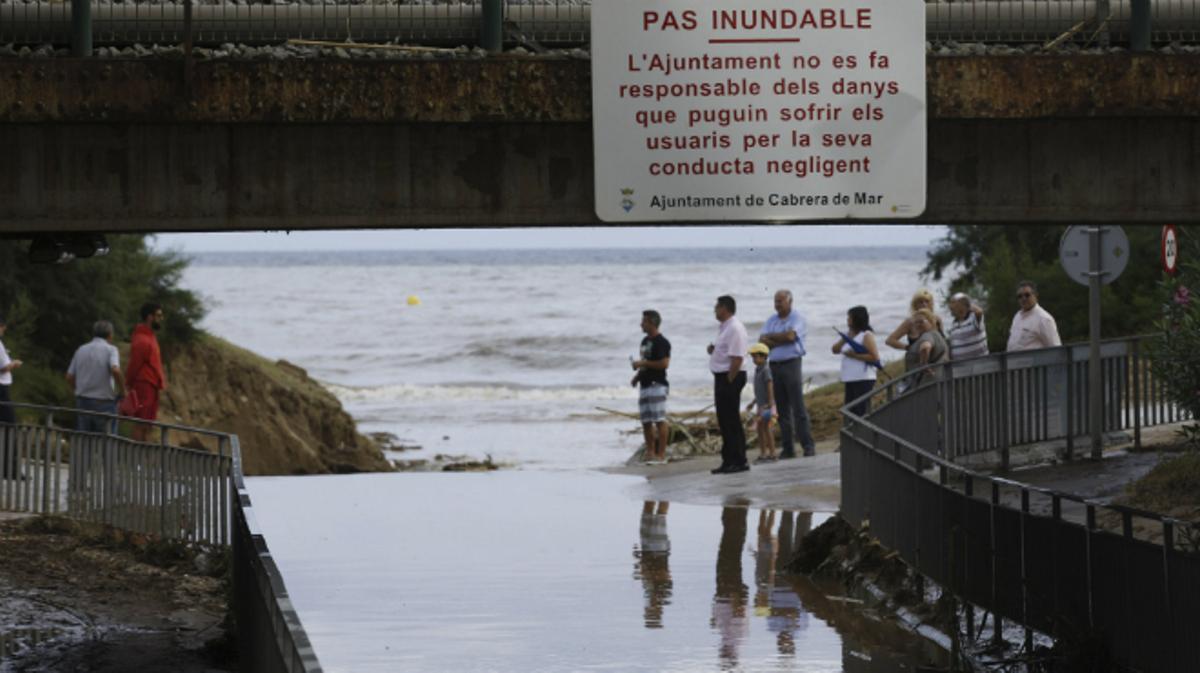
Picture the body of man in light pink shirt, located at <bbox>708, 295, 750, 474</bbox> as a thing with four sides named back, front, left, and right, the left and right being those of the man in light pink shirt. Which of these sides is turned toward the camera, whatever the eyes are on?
left

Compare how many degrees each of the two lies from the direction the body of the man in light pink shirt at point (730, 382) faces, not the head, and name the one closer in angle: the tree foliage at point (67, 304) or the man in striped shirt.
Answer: the tree foliage

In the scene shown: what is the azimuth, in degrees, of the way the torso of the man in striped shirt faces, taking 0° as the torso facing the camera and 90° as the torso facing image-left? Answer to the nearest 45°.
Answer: approximately 45°

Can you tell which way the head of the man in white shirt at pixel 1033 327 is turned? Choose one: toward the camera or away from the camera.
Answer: toward the camera

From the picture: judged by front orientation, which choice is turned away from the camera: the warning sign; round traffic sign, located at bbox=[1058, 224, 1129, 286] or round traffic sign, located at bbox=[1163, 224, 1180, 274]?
round traffic sign, located at bbox=[1058, 224, 1129, 286]

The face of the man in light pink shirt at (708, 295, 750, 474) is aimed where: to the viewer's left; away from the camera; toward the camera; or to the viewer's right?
to the viewer's left

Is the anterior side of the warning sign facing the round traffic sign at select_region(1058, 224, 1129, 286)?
no

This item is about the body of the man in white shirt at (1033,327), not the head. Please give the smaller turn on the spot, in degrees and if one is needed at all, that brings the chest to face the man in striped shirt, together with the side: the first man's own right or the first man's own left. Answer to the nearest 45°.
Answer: approximately 45° to the first man's own right

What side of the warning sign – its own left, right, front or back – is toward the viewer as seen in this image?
front

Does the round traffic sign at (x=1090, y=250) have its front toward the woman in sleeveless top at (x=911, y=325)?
no

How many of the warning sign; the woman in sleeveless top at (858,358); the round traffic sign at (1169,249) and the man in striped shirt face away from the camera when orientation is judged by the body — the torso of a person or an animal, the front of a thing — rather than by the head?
0

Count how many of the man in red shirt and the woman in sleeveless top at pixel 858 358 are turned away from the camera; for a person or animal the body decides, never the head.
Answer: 0
